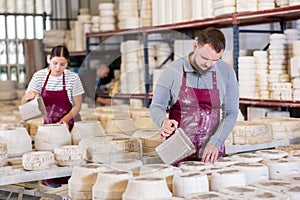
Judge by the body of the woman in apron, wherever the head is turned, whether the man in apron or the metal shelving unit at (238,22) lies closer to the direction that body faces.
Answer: the man in apron

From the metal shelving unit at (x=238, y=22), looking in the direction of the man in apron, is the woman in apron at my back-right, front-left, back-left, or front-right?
front-right

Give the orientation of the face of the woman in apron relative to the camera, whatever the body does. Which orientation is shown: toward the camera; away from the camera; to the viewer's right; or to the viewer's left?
toward the camera

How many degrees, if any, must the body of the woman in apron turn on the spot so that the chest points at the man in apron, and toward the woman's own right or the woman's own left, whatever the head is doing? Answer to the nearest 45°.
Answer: approximately 45° to the woman's own left

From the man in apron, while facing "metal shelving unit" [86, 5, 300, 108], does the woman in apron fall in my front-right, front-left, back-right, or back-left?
front-left

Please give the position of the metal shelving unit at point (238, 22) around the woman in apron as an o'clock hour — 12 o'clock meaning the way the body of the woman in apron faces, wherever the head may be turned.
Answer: The metal shelving unit is roughly at 9 o'clock from the woman in apron.

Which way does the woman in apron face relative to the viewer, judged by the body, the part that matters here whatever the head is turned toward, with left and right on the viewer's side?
facing the viewer
